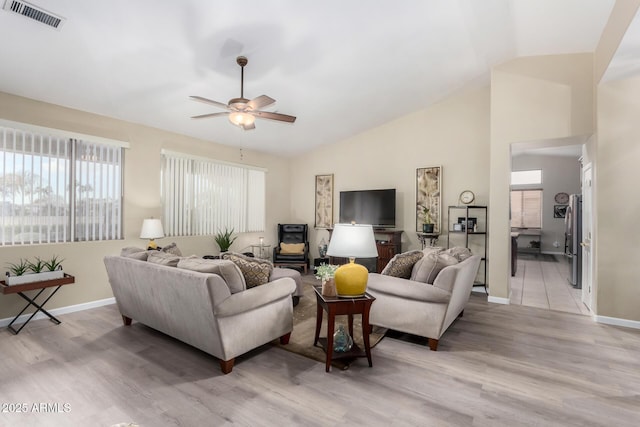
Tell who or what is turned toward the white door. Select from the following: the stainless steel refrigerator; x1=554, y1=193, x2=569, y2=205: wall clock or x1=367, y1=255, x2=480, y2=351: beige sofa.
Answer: the wall clock

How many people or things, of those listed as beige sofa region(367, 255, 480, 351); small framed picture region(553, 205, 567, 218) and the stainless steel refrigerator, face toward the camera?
1

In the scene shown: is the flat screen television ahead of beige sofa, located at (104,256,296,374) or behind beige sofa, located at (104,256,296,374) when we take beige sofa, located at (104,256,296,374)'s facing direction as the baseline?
ahead

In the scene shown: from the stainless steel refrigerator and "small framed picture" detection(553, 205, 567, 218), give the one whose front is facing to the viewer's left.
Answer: the stainless steel refrigerator

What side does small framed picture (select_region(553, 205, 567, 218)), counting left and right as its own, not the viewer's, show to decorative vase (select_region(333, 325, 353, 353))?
front

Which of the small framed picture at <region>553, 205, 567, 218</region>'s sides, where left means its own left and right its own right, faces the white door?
front

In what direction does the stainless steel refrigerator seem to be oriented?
to the viewer's left

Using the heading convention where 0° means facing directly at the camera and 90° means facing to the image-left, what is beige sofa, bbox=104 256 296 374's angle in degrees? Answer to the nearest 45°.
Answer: approximately 225°

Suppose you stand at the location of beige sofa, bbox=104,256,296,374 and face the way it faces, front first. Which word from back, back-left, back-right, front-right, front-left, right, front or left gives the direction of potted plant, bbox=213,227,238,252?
front-left

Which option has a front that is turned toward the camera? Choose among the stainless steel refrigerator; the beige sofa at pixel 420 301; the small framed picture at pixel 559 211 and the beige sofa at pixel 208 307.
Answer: the small framed picture

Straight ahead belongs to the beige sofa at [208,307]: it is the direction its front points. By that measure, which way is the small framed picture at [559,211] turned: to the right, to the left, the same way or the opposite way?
the opposite way
